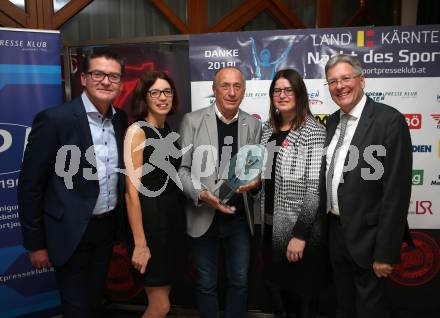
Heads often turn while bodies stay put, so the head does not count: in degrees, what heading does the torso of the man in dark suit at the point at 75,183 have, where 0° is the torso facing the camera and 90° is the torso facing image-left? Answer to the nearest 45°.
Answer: approximately 315°

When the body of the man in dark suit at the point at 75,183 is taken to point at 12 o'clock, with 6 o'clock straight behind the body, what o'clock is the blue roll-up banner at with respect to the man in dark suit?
The blue roll-up banner is roughly at 7 o'clock from the man in dark suit.

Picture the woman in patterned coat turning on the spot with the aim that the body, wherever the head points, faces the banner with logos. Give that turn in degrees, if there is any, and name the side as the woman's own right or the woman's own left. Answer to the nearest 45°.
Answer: approximately 180°

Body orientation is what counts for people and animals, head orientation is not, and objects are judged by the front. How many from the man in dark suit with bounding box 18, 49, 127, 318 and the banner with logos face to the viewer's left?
0

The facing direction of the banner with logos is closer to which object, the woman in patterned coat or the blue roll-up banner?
the woman in patterned coat

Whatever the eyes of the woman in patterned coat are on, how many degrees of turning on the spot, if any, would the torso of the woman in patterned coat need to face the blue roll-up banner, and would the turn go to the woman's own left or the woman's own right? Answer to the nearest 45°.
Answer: approximately 45° to the woman's own right

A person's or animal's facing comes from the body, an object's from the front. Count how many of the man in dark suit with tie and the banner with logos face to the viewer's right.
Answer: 0

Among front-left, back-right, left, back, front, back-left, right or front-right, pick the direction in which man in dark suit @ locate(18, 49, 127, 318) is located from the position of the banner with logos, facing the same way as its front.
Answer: front-right

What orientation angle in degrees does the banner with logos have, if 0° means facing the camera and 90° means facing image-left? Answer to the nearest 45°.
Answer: approximately 0°
